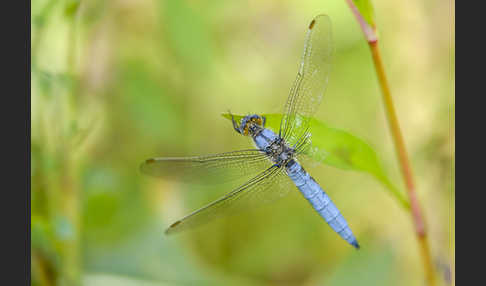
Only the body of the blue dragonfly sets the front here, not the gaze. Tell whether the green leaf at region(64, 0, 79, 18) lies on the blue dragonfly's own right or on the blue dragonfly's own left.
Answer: on the blue dragonfly's own left

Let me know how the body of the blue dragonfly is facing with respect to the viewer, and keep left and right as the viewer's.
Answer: facing away from the viewer and to the left of the viewer
